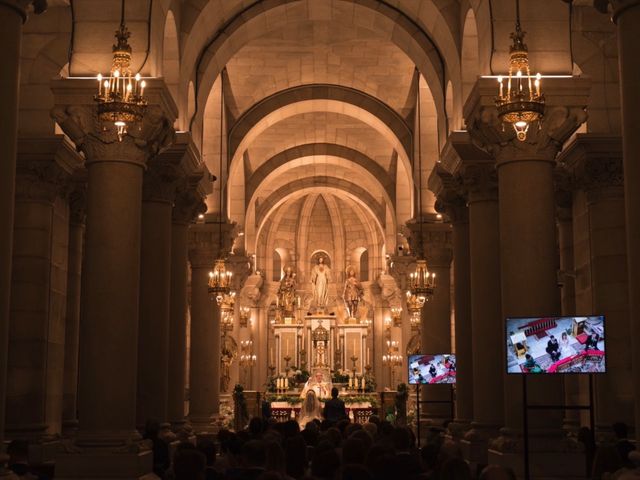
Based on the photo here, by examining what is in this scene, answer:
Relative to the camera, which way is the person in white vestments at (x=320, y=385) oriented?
toward the camera

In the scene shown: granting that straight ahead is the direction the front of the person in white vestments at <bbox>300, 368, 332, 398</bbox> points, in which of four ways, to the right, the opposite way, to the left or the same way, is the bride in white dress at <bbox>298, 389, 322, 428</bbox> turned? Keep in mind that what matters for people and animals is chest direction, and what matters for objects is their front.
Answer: the opposite way

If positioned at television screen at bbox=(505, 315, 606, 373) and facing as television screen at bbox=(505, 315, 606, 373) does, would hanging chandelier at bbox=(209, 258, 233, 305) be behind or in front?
behind

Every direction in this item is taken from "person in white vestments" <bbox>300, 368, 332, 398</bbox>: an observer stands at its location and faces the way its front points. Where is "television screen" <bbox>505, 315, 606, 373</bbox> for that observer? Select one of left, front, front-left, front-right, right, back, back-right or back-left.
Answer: front

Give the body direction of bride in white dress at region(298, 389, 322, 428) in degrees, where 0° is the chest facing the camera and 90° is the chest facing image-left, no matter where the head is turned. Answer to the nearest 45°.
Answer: approximately 180°

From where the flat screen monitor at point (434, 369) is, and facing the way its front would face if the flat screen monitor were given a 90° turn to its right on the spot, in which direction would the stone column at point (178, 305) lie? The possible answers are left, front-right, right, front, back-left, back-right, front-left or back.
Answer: front

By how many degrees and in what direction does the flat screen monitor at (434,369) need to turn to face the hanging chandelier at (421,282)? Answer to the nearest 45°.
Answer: approximately 180°

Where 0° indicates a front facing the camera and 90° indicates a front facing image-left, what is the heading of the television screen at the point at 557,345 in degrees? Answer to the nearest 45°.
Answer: approximately 0°

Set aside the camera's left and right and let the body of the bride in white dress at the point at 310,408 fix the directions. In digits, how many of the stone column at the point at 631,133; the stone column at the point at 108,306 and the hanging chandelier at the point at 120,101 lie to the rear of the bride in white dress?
3

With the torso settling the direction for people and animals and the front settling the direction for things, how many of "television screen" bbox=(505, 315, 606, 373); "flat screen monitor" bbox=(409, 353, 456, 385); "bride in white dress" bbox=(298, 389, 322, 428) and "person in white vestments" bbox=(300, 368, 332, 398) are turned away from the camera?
1

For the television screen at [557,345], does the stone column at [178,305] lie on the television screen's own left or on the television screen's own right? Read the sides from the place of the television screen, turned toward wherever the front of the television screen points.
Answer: on the television screen's own right

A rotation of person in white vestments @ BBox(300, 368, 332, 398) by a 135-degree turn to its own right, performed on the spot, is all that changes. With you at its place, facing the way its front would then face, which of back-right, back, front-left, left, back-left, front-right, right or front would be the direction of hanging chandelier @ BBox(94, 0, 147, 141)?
back-left

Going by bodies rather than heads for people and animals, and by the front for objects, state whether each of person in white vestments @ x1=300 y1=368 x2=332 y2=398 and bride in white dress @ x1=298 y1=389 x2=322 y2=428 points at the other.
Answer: yes

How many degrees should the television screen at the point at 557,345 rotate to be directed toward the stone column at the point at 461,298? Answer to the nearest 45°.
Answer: approximately 180°
